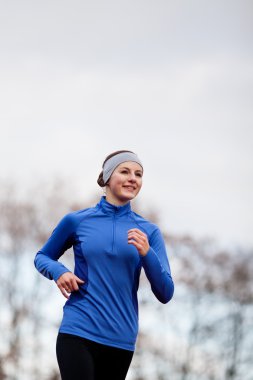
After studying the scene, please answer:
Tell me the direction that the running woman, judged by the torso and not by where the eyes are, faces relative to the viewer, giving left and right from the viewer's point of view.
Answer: facing the viewer and to the right of the viewer

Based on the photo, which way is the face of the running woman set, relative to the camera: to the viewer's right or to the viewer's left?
to the viewer's right
